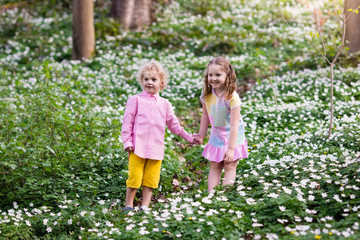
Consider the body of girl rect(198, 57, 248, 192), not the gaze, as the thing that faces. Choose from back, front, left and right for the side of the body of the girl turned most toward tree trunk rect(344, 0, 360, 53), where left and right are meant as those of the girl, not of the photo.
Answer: back

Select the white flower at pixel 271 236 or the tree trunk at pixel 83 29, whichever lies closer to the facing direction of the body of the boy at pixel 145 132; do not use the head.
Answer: the white flower

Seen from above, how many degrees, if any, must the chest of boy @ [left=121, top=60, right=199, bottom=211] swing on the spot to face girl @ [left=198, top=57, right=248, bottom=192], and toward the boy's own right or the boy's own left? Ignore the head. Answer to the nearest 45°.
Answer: approximately 90° to the boy's own left

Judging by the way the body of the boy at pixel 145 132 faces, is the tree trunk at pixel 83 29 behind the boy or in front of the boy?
behind

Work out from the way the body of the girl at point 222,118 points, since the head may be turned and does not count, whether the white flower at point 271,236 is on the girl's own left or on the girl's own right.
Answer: on the girl's own left

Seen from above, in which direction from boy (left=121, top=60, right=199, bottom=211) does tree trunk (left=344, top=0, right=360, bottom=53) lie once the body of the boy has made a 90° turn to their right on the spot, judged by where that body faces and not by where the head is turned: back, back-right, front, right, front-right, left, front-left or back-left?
back-right

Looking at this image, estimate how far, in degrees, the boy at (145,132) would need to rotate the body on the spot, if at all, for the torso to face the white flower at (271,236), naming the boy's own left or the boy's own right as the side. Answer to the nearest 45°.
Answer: approximately 45° to the boy's own left

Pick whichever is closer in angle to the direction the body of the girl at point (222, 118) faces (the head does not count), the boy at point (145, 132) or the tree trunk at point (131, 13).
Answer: the boy

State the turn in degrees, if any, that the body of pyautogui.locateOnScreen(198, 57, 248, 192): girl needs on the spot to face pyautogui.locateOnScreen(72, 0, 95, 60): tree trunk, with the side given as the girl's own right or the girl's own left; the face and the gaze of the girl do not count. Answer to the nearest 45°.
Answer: approximately 90° to the girl's own right

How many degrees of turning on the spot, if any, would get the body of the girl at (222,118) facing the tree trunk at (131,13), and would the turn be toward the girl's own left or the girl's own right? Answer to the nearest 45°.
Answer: approximately 135° to the girl's own right

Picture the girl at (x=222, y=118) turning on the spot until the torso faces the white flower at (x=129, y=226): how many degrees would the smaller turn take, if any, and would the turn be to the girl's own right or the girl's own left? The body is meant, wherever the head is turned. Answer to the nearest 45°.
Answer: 0° — they already face it

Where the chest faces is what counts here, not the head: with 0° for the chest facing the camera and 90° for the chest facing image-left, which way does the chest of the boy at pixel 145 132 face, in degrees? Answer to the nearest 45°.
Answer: approximately 0°

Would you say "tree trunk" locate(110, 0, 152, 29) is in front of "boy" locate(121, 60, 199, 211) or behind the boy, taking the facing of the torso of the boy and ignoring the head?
behind
